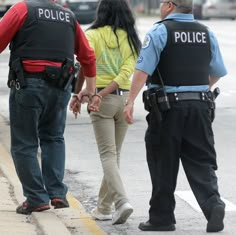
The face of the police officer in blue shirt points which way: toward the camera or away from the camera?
away from the camera

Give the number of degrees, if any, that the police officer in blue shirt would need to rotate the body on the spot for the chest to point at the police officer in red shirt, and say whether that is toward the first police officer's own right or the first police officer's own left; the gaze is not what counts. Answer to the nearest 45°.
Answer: approximately 45° to the first police officer's own left

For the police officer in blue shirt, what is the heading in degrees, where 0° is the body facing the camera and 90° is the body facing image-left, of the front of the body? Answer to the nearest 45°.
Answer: approximately 135°
